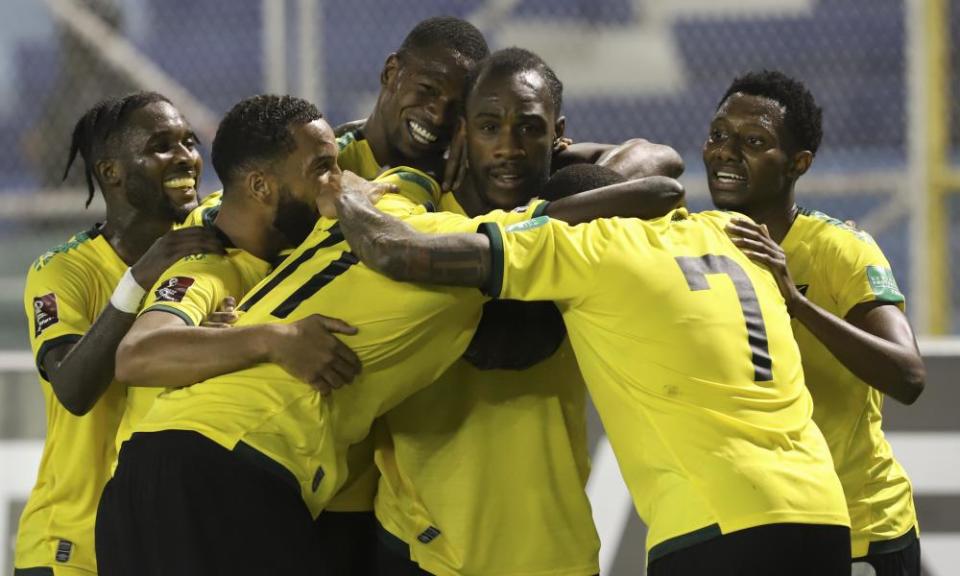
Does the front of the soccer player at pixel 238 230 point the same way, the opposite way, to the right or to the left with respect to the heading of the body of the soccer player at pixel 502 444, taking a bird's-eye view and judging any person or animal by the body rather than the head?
to the left

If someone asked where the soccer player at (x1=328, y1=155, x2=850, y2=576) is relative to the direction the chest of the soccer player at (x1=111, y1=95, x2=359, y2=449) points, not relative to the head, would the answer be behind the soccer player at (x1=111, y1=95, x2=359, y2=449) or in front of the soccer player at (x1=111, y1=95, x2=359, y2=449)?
in front

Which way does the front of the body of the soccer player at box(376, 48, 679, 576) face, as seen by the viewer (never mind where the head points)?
toward the camera

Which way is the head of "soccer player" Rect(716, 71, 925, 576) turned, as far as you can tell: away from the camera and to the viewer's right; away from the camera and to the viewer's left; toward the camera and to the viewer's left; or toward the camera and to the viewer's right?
toward the camera and to the viewer's left

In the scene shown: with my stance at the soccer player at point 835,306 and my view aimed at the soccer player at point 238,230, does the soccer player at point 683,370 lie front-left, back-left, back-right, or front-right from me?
front-left

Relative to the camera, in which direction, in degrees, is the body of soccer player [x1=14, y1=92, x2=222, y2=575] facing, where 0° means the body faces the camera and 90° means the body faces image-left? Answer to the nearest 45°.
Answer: approximately 270°

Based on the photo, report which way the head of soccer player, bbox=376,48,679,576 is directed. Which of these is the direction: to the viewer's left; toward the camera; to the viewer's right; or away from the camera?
toward the camera

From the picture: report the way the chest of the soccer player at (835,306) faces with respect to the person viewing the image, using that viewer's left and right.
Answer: facing the viewer and to the left of the viewer

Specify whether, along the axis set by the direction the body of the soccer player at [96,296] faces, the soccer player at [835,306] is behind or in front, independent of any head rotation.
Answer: in front

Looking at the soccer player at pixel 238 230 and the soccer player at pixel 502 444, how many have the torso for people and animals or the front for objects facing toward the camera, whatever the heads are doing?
1

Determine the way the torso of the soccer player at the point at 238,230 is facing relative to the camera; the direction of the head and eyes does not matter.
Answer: to the viewer's right

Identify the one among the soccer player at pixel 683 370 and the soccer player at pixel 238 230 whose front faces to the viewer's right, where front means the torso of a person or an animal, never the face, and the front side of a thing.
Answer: the soccer player at pixel 238 230

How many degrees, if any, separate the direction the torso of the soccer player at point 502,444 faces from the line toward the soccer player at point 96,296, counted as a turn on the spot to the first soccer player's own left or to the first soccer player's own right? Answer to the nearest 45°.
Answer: approximately 90° to the first soccer player's own right
